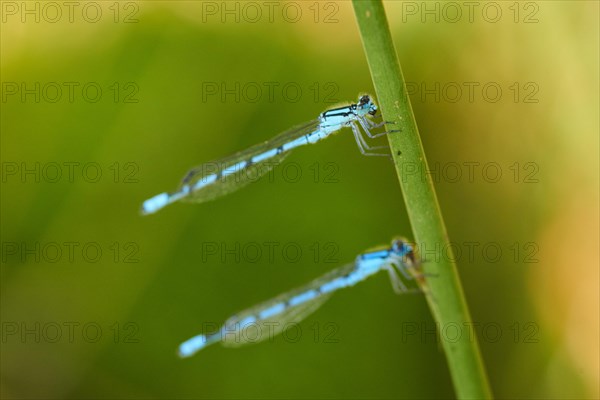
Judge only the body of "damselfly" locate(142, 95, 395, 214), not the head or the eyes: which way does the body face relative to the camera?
to the viewer's right
